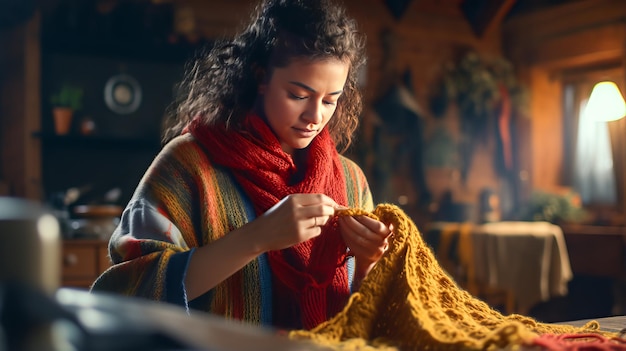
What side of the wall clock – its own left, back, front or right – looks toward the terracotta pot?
right

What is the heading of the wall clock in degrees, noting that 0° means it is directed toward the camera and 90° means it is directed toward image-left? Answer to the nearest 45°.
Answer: approximately 0°

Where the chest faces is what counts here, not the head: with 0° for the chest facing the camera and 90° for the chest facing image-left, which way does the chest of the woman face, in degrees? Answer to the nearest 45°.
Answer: approximately 315°

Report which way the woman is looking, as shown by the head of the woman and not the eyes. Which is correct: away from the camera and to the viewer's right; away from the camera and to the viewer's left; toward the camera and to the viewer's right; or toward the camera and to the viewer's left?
toward the camera and to the viewer's right

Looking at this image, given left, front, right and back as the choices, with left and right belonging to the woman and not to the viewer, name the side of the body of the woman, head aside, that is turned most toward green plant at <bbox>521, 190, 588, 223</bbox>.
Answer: left

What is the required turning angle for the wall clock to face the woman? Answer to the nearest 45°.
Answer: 0° — it already faces them

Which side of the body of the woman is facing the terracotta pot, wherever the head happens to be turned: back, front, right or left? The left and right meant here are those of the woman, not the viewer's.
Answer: back
